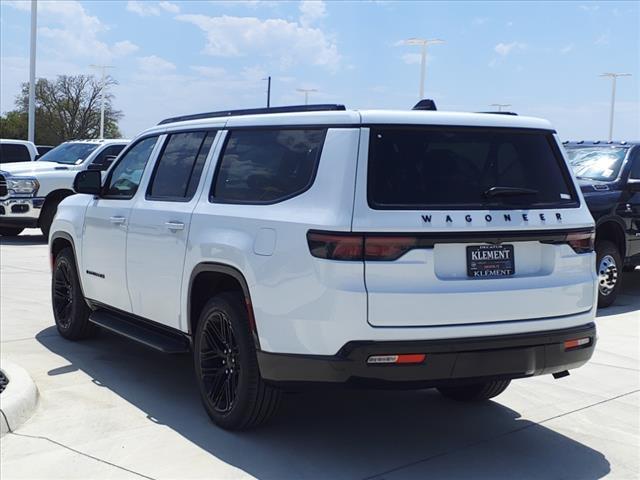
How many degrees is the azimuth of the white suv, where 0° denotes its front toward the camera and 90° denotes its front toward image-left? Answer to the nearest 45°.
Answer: approximately 135°

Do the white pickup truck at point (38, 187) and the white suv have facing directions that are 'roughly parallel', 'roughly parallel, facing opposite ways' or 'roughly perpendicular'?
roughly perpendicular

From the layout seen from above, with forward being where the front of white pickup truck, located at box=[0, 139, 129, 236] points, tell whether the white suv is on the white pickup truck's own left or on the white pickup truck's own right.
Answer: on the white pickup truck's own left
